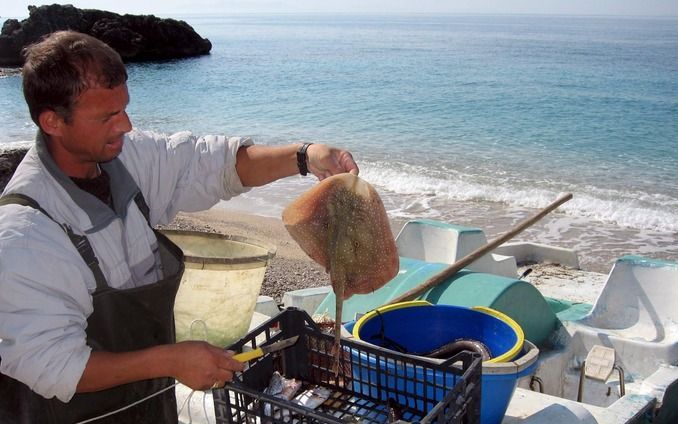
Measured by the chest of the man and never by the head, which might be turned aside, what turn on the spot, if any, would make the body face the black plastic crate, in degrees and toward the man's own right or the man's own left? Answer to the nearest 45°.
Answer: approximately 45° to the man's own left

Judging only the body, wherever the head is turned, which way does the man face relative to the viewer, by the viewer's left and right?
facing the viewer and to the right of the viewer

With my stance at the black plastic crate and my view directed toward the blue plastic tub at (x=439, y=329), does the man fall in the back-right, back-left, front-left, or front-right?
back-left

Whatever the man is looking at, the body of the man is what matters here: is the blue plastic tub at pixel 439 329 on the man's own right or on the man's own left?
on the man's own left
